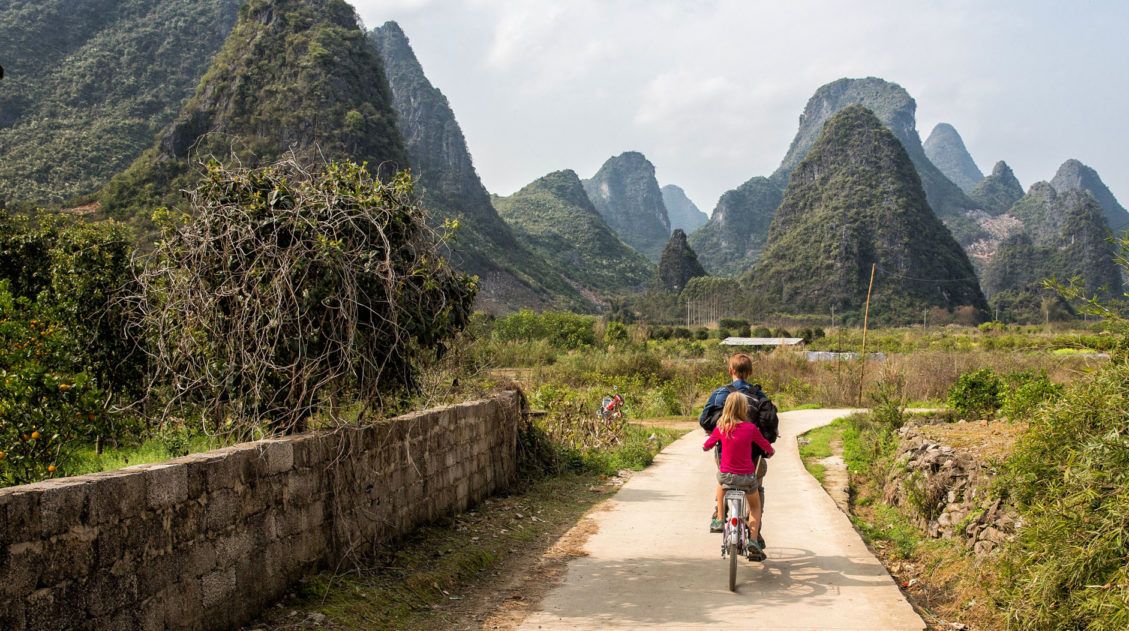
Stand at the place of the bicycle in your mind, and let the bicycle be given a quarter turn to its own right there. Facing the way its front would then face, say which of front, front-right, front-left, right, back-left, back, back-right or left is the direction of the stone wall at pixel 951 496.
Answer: front-left

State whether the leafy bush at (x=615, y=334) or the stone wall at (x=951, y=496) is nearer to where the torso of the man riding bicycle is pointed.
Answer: the leafy bush

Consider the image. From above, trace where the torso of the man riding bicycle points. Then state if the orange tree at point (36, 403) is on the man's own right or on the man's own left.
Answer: on the man's own left

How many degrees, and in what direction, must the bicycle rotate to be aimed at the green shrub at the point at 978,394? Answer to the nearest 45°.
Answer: approximately 45° to its right

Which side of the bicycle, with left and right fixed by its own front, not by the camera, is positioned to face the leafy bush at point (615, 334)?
front

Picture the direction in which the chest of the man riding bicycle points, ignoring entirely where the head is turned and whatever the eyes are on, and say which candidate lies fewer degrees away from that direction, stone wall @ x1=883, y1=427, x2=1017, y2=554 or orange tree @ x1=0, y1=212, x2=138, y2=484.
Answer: the stone wall

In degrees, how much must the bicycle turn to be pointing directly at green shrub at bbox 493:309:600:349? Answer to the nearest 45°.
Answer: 0° — it already faces it

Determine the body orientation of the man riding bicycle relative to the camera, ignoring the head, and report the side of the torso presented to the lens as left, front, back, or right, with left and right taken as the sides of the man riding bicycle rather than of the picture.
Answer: back

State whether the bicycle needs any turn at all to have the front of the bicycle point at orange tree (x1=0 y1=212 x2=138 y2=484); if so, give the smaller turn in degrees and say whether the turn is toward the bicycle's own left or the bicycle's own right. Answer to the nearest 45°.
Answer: approximately 90° to the bicycle's own left

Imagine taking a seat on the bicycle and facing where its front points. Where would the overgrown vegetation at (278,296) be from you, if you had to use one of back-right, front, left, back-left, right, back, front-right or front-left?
left

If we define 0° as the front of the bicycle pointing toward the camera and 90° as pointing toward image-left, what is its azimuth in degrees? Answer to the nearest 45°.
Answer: approximately 180°

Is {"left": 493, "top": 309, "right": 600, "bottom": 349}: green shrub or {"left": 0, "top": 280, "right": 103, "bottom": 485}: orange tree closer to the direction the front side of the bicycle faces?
the green shrub

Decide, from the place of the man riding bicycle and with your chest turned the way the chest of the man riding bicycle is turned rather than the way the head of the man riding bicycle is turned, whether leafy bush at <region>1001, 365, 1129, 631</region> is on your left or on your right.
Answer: on your right

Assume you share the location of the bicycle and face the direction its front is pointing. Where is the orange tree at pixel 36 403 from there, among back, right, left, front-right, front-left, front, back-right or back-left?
left
